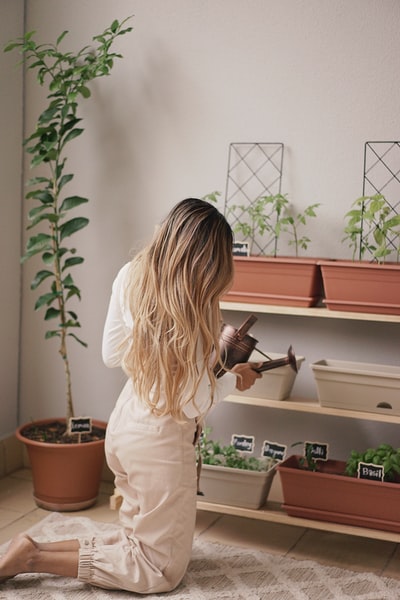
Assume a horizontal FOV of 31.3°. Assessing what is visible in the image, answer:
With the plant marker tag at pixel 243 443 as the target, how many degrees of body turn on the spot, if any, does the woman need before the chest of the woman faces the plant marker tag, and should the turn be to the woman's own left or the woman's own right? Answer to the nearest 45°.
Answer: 0° — they already face it

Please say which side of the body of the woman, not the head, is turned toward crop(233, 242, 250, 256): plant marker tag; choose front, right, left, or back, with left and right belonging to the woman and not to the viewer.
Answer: front

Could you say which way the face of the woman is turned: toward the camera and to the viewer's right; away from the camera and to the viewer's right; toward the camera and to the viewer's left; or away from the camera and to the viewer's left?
away from the camera and to the viewer's right

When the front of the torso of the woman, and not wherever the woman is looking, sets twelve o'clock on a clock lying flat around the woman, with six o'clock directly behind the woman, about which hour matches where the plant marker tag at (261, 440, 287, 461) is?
The plant marker tag is roughly at 12 o'clock from the woman.

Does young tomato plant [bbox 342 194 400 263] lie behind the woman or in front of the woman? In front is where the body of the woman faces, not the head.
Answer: in front

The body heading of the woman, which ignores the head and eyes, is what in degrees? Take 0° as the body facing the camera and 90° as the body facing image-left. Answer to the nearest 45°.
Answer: approximately 225°

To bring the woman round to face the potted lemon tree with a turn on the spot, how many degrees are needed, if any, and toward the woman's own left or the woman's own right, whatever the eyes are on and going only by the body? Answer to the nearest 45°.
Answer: approximately 90° to the woman's own left

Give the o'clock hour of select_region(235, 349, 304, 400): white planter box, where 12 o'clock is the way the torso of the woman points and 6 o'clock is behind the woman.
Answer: The white planter box is roughly at 12 o'clock from the woman.

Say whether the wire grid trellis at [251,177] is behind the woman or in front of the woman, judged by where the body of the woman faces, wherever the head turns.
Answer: in front

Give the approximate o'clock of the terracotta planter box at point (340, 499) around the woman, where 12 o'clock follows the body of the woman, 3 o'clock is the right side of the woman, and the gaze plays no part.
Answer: The terracotta planter box is roughly at 1 o'clock from the woman.

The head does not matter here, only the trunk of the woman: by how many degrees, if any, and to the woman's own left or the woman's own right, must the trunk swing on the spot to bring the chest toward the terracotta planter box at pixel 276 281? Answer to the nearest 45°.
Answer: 0° — they already face it
